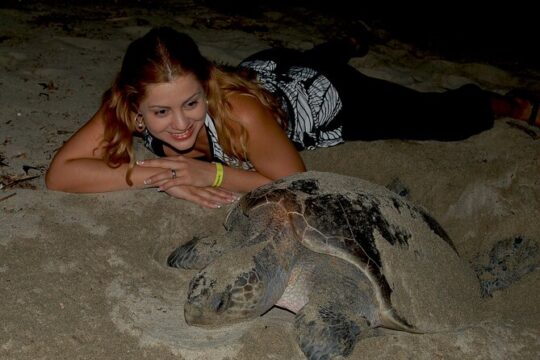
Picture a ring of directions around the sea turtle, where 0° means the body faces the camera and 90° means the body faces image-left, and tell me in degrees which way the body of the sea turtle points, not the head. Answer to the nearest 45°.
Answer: approximately 45°

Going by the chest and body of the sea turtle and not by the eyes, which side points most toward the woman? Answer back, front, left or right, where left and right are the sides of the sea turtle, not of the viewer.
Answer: right
